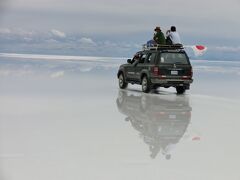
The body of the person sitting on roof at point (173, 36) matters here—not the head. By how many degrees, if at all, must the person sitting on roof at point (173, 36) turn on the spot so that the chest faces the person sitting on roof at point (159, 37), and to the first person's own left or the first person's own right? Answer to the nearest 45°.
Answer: approximately 45° to the first person's own left

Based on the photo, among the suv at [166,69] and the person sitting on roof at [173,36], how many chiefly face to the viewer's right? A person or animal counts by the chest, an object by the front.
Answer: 0

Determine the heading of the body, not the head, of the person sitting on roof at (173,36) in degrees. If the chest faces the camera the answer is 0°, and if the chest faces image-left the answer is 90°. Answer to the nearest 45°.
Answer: approximately 135°

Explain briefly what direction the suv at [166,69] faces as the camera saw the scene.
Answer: facing away from the viewer and to the left of the viewer
